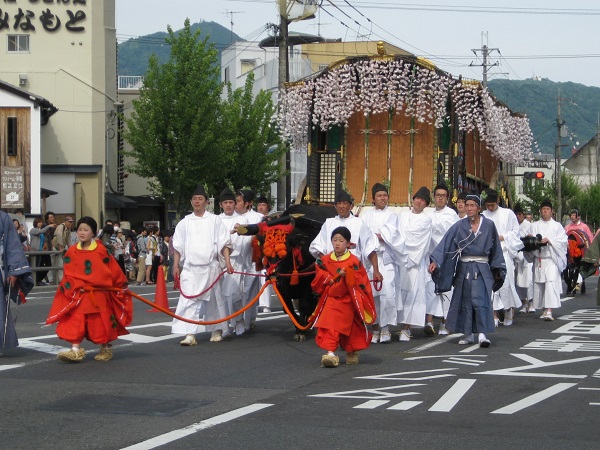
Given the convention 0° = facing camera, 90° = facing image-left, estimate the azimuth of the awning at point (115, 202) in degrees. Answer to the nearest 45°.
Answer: approximately 315°

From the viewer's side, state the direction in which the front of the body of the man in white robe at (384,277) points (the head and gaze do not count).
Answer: toward the camera

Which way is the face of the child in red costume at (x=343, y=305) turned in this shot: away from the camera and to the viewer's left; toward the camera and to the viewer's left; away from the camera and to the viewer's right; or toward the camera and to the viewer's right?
toward the camera and to the viewer's left

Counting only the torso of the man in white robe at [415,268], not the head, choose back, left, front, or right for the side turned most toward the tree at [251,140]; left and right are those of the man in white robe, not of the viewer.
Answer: back

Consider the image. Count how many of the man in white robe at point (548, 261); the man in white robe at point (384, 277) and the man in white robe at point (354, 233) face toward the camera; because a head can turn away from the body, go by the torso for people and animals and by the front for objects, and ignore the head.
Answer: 3

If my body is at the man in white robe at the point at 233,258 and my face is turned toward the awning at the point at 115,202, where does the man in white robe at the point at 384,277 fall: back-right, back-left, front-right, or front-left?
back-right

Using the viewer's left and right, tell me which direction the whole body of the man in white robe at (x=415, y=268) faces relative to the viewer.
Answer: facing the viewer

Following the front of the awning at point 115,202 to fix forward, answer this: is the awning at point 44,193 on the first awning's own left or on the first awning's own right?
on the first awning's own right
